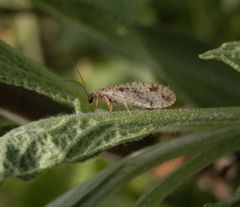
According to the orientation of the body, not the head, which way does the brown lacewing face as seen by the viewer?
to the viewer's left
